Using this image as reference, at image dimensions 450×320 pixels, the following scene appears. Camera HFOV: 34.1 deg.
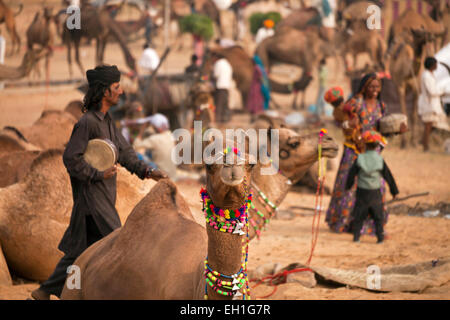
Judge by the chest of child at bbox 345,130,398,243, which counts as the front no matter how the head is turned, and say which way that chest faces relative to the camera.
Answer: away from the camera

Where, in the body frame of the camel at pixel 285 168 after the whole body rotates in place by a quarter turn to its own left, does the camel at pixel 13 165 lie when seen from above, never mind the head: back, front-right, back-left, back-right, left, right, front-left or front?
left

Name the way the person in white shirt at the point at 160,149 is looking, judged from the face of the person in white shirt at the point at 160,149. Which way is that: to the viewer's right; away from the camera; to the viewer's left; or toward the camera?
to the viewer's left

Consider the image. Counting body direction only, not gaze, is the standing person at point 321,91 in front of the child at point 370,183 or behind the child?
in front

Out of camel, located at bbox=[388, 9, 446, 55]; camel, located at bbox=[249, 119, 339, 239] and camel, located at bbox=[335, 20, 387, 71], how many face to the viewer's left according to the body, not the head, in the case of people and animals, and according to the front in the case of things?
1

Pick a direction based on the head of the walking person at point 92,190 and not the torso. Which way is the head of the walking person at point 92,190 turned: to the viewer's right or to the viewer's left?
to the viewer's right

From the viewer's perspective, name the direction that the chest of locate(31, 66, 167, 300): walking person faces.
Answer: to the viewer's right

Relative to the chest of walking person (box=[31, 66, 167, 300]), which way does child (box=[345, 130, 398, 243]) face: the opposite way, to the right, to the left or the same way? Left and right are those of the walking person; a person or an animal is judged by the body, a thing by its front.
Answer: to the left

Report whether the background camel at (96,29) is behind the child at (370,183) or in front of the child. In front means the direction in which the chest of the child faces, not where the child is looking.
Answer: in front
